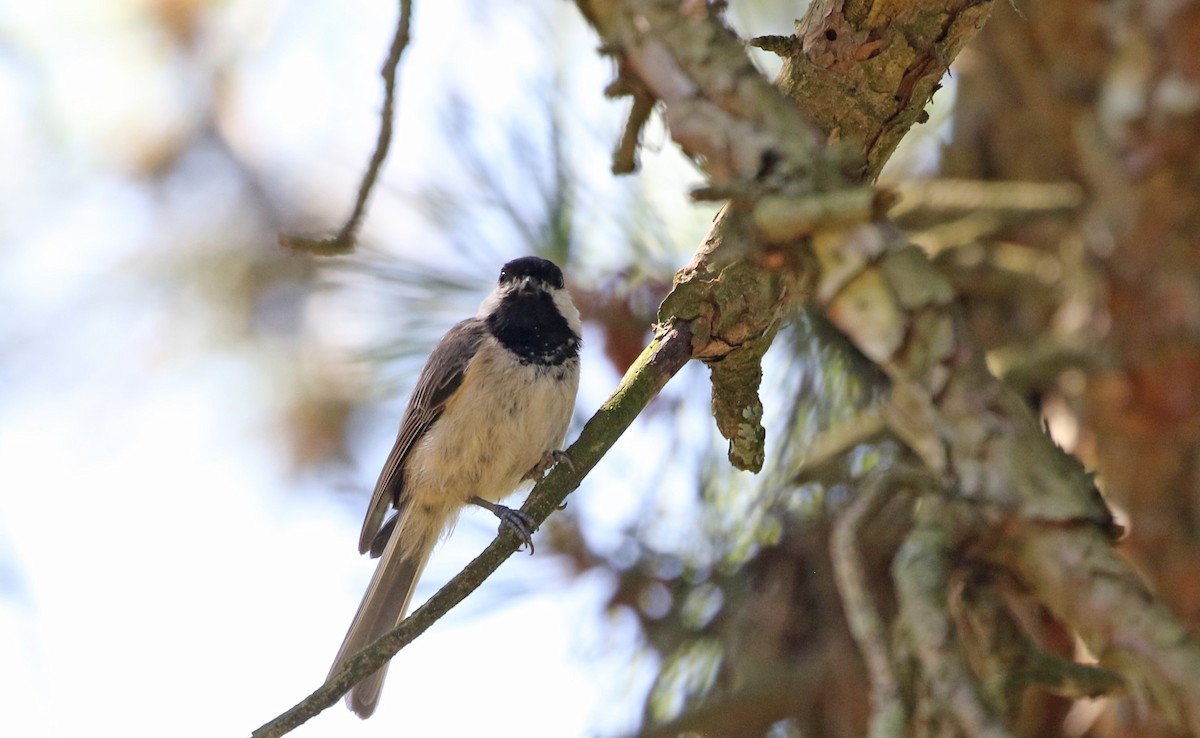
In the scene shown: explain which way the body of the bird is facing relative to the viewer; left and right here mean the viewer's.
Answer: facing the viewer and to the right of the viewer
